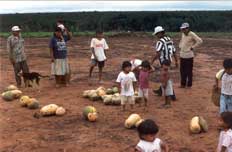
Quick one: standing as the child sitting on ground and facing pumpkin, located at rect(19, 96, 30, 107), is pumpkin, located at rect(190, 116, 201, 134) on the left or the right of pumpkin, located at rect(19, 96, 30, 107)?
right

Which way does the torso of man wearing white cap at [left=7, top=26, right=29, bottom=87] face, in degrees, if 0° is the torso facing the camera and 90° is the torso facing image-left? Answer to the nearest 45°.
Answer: approximately 0°

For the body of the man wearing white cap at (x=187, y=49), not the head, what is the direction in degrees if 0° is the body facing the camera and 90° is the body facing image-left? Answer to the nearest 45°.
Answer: approximately 45°

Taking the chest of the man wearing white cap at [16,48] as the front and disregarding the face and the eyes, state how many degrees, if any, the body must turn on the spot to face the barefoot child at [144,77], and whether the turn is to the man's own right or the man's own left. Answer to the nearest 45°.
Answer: approximately 45° to the man's own left

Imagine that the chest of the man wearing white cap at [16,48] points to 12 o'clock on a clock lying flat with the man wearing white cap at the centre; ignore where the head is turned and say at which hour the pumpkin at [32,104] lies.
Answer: The pumpkin is roughly at 12 o'clock from the man wearing white cap.

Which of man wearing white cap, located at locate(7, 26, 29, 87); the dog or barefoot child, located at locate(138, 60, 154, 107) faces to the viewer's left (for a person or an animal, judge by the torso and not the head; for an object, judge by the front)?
the dog

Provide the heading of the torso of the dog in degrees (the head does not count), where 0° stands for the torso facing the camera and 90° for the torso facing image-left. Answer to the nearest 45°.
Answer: approximately 90°

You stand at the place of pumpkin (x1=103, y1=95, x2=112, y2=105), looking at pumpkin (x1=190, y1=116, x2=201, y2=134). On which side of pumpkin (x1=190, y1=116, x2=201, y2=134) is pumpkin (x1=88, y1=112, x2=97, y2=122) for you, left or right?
right
